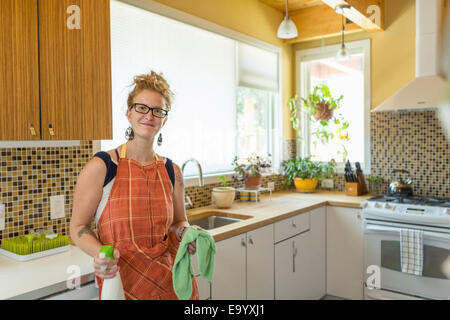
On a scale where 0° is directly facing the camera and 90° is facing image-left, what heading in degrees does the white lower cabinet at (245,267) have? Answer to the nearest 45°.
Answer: approximately 315°

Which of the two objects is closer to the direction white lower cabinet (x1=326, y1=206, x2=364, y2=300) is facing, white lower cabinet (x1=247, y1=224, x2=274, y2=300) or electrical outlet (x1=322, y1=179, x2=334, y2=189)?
the white lower cabinet

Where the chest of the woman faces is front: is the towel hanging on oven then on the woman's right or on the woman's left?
on the woman's left

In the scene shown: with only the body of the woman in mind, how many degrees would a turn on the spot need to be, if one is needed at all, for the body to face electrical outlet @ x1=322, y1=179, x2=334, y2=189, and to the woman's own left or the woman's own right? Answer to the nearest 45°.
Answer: approximately 90° to the woman's own left

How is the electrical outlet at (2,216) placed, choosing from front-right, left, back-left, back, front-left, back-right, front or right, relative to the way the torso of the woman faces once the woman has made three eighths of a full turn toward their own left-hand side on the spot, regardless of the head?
front-left

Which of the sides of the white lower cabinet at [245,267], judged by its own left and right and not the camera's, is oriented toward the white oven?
left

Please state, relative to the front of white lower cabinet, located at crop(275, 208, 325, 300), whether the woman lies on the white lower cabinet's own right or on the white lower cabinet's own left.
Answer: on the white lower cabinet's own right

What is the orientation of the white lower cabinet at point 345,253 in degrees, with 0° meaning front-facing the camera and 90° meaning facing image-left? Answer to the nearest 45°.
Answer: approximately 45°

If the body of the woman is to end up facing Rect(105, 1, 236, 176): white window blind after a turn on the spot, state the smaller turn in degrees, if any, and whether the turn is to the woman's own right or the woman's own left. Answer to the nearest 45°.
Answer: approximately 135° to the woman's own left
